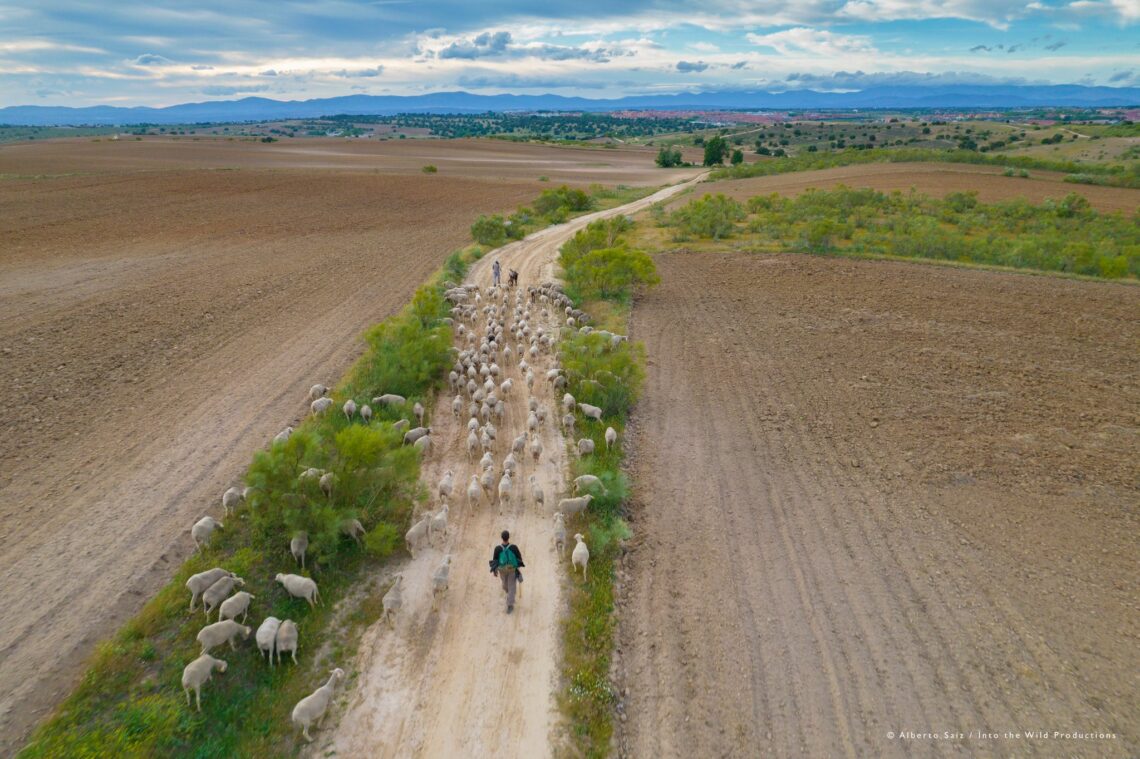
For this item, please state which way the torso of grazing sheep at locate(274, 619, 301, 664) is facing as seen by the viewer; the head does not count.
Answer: away from the camera

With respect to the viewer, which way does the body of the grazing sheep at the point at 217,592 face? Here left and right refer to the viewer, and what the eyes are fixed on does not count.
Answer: facing away from the viewer and to the right of the viewer

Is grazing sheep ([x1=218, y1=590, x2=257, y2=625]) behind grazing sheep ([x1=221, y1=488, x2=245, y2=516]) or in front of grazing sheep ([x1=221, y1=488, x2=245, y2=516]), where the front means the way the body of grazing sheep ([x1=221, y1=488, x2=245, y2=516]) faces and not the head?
behind

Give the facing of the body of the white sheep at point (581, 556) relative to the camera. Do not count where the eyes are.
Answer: away from the camera

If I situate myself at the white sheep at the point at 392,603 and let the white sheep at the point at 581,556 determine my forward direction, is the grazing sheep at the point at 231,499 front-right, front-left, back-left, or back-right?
back-left

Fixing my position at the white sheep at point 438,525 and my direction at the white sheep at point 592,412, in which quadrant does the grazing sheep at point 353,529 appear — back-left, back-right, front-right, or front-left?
back-left

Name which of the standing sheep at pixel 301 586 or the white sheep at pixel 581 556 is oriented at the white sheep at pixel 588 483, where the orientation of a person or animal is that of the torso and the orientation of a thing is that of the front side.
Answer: the white sheep at pixel 581 556

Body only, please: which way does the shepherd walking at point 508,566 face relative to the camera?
away from the camera

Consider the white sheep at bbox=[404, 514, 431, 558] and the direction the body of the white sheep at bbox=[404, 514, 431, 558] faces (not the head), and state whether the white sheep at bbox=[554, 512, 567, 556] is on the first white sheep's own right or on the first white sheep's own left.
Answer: on the first white sheep's own right

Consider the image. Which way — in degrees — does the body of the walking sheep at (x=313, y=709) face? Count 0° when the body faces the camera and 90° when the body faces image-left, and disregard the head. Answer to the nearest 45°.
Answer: approximately 225°

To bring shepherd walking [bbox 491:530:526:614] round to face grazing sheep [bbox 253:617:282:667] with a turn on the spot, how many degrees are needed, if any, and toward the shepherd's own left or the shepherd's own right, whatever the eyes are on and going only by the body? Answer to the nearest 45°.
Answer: approximately 90° to the shepherd's own left

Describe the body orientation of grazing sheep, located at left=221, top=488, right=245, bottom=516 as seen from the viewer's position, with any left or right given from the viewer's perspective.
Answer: facing away from the viewer and to the right of the viewer
